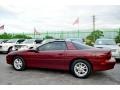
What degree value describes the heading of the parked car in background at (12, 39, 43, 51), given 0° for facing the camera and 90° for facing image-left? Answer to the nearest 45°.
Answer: approximately 45°

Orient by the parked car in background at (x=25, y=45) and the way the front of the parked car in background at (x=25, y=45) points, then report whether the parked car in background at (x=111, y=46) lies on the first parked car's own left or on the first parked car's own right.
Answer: on the first parked car's own left

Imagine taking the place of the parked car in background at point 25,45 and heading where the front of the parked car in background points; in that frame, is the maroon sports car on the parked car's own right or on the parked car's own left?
on the parked car's own left

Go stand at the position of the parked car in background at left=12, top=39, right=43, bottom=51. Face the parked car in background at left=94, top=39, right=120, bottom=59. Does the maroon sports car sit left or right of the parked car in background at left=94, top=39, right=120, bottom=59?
right

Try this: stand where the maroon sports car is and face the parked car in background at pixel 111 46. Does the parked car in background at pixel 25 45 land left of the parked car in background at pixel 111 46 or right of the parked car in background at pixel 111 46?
left
